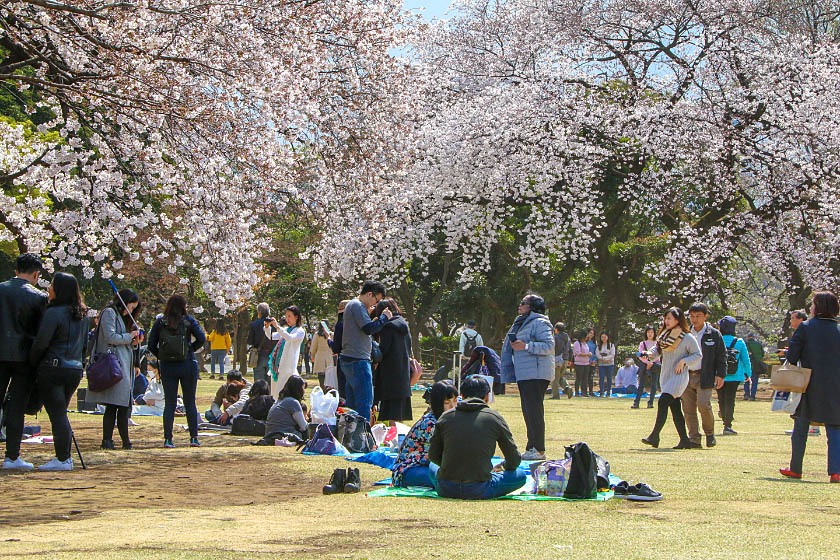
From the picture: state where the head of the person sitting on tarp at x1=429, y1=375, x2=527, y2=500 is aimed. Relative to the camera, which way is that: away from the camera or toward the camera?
away from the camera

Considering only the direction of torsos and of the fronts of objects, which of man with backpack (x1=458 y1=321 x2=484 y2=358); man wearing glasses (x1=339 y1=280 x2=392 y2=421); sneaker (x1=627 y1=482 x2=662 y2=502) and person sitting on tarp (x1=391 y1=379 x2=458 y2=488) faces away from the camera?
the man with backpack

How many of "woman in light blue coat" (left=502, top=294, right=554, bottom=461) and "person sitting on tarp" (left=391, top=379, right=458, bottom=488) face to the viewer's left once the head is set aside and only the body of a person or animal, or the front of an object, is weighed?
1

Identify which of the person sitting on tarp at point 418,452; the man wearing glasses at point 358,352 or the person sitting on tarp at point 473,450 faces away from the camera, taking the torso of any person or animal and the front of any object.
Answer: the person sitting on tarp at point 473,450

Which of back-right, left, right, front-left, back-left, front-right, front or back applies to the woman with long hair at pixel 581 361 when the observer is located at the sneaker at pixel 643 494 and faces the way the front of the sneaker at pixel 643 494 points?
left

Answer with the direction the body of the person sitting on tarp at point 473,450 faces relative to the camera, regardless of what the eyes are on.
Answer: away from the camera

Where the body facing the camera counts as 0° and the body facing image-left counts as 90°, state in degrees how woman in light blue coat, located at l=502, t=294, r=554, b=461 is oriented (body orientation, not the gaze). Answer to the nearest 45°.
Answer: approximately 90°

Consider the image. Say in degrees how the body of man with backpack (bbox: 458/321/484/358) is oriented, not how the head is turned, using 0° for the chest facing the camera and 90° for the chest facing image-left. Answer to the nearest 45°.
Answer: approximately 180°

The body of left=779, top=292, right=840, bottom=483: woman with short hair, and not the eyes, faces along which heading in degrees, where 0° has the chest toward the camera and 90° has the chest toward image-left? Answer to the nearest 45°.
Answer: approximately 135°

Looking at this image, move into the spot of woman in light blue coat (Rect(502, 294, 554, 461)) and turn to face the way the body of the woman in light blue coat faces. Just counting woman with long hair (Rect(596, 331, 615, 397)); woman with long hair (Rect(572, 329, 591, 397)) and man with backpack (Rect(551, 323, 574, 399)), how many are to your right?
3

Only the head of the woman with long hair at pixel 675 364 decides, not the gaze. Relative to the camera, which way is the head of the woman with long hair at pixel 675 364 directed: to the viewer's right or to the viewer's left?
to the viewer's left

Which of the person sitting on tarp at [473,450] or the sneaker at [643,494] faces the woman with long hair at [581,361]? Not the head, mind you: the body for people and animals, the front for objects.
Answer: the person sitting on tarp

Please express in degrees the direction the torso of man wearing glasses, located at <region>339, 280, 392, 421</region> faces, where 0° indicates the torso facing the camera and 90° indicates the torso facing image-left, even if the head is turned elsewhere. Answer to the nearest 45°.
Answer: approximately 270°

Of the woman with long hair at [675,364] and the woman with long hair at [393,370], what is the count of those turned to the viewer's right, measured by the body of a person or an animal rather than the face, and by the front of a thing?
0

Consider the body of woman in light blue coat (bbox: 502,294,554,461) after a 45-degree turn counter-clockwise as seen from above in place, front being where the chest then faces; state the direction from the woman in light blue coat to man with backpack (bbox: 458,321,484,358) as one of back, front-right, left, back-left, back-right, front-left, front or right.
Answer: back-right
